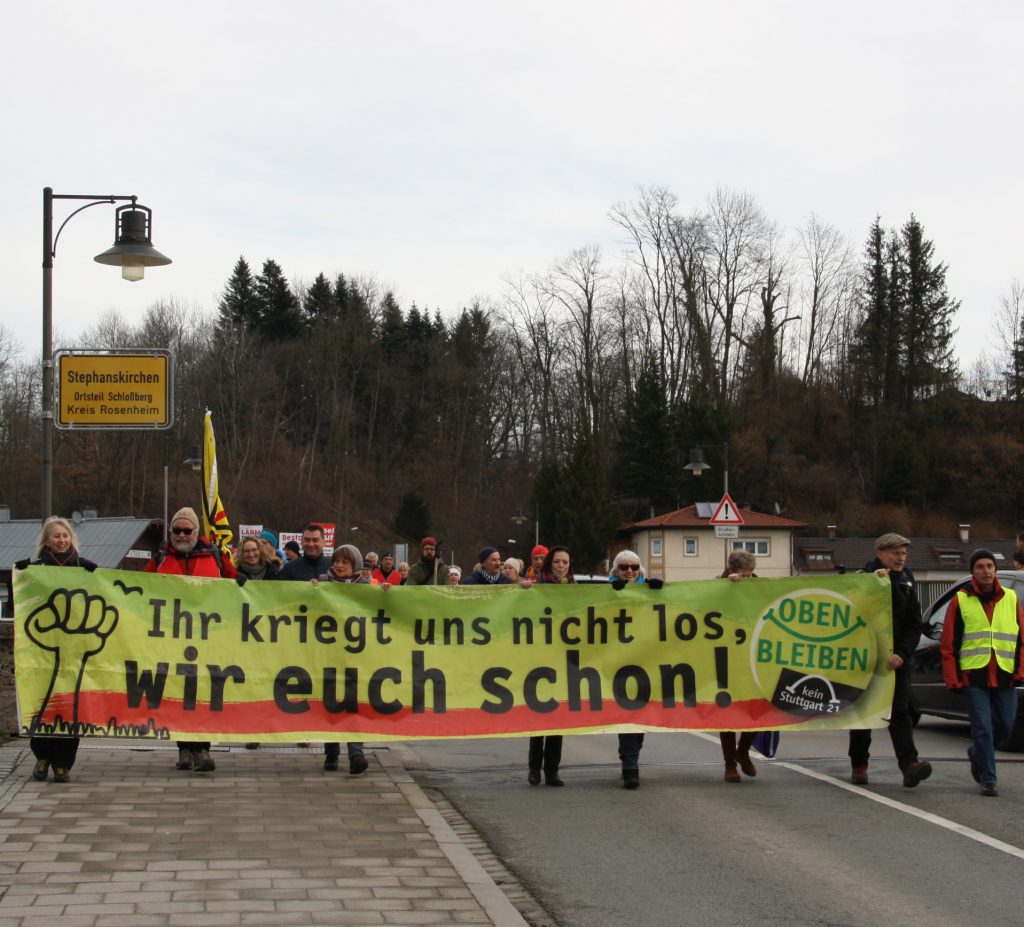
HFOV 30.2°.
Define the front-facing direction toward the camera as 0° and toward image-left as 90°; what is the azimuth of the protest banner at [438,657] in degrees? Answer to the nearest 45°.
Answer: approximately 0°

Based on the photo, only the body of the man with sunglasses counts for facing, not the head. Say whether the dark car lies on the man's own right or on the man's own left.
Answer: on the man's own left

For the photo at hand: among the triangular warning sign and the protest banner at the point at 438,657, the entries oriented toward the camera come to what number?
2

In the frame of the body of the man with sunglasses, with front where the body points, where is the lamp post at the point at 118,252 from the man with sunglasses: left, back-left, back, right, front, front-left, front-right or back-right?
back

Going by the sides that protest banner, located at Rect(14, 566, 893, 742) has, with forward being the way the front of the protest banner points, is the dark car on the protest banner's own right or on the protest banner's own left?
on the protest banner's own left

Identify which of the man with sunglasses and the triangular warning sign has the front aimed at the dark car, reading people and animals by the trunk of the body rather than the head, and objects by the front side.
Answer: the triangular warning sign

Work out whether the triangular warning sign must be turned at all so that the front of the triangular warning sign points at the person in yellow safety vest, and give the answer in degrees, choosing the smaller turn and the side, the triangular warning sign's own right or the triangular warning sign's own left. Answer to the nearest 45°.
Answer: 0° — it already faces them

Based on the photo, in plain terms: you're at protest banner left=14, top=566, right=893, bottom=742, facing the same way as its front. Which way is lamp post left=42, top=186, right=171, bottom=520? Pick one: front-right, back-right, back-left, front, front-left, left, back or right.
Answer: back-right
